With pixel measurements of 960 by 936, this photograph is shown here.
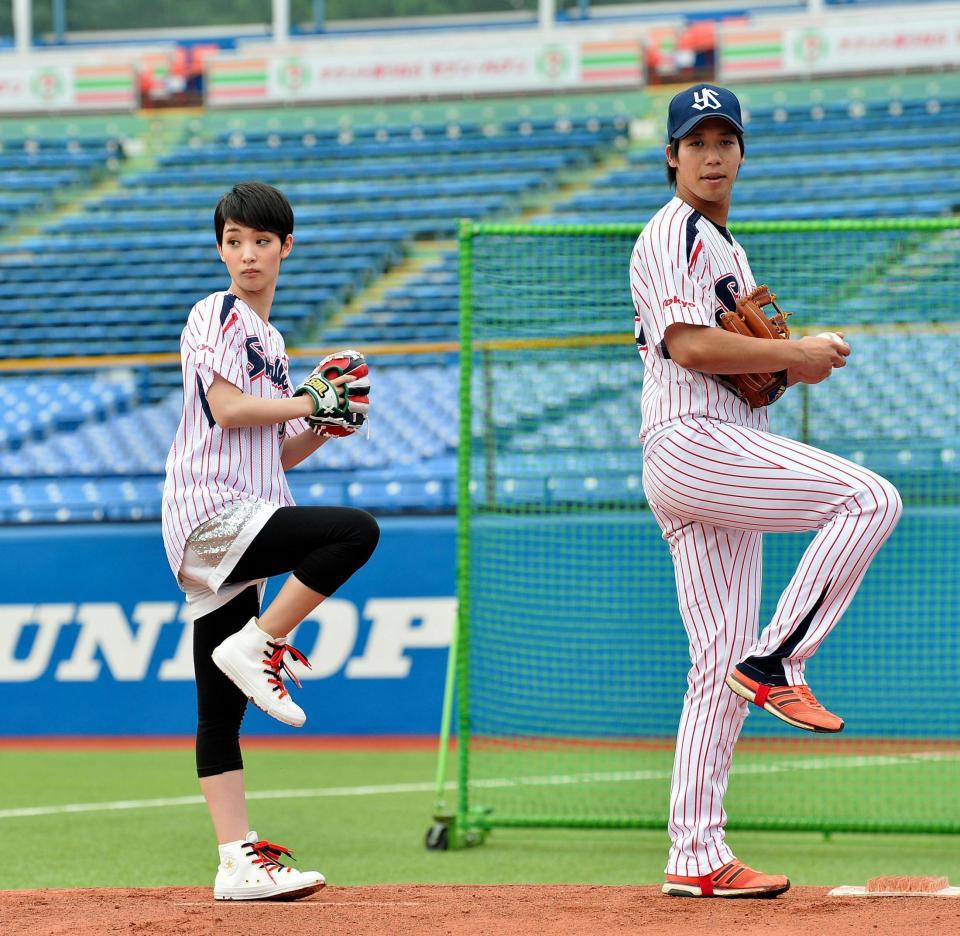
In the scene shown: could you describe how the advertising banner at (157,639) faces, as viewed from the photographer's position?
facing the viewer

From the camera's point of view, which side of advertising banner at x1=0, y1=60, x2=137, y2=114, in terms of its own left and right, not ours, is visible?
front

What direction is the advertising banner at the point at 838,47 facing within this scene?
toward the camera

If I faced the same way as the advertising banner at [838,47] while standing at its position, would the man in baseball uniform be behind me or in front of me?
in front

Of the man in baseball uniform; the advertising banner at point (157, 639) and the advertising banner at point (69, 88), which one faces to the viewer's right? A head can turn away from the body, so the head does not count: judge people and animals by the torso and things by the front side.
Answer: the man in baseball uniform

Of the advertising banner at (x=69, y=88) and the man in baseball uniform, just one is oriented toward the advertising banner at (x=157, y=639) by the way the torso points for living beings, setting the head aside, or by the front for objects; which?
the advertising banner at (x=69, y=88)

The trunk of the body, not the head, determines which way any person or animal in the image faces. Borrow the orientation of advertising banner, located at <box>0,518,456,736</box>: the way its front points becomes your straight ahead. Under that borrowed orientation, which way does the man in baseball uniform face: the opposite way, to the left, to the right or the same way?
to the left

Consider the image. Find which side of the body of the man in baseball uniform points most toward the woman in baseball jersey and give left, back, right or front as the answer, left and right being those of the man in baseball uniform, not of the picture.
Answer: back

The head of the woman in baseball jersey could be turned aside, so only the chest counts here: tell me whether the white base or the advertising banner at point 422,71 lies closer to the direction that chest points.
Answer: the white base
